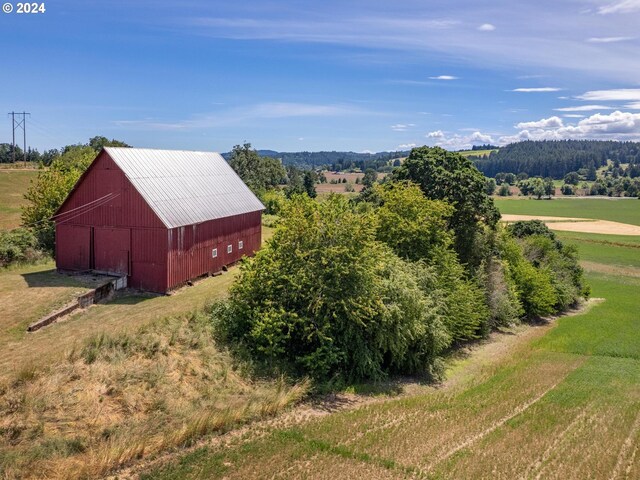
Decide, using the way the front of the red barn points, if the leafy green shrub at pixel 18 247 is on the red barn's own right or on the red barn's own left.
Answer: on the red barn's own right

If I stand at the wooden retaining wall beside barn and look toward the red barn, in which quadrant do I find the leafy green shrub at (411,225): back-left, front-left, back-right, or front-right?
front-right

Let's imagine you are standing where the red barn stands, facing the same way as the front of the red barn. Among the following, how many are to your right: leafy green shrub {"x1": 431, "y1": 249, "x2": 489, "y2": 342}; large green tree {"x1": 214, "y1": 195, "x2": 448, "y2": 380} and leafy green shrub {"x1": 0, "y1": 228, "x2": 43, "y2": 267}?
1

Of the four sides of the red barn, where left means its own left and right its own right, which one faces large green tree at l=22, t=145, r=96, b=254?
right

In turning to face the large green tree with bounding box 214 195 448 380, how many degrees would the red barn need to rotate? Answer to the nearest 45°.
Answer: approximately 90° to its left

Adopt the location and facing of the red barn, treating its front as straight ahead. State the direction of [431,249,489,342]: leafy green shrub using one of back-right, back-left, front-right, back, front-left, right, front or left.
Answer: back-left

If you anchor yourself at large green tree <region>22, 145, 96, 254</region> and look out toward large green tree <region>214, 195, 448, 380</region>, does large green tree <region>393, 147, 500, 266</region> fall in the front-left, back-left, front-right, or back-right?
front-left

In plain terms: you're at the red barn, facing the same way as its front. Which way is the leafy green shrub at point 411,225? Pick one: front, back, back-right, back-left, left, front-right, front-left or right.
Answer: back-left

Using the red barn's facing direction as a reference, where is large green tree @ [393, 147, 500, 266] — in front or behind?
behind

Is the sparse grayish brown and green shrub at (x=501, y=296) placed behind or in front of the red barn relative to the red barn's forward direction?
behind

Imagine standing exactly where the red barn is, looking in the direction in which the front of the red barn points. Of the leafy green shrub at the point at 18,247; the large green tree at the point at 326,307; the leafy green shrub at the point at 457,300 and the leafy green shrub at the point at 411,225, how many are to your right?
1

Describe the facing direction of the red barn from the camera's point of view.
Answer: facing the viewer and to the left of the viewer
